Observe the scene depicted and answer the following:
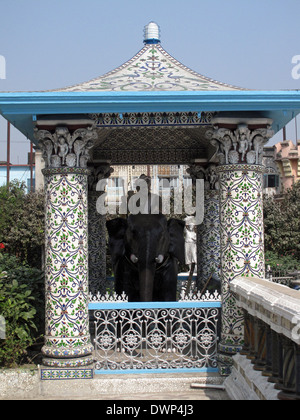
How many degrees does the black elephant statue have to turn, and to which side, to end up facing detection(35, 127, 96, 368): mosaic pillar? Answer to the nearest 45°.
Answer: approximately 45° to its right

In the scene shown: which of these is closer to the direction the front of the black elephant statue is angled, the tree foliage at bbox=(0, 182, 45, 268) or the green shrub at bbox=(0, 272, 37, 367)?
the green shrub

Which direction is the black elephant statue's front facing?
toward the camera

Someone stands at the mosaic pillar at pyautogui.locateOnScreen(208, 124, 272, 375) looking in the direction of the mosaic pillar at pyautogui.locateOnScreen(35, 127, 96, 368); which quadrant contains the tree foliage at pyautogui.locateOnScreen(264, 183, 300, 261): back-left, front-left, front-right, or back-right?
back-right

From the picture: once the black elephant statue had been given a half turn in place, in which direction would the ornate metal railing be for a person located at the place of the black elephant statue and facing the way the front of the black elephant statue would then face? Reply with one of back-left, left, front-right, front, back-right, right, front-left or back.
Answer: back

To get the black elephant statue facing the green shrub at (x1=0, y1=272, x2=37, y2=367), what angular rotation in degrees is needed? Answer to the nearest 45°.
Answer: approximately 45° to its right

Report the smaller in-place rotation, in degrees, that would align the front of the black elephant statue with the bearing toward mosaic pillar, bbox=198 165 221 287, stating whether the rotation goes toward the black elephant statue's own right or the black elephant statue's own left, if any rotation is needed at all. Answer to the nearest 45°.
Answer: approximately 135° to the black elephant statue's own left

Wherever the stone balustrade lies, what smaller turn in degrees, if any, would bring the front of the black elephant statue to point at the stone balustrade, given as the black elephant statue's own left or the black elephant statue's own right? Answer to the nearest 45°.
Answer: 0° — it already faces it
